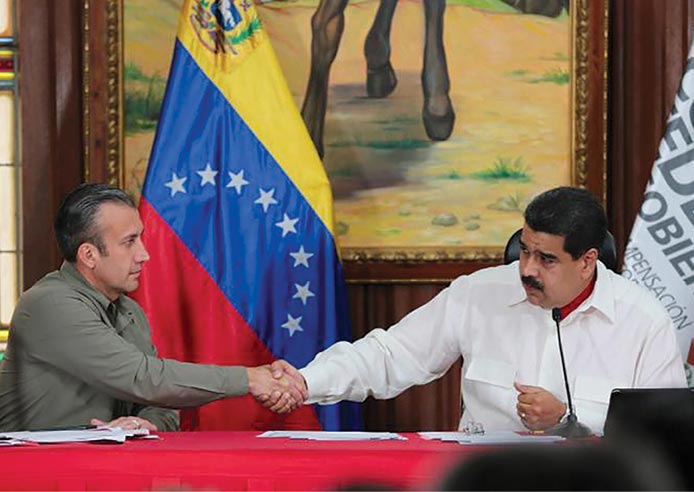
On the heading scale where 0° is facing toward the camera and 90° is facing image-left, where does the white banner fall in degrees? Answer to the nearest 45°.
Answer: approximately 0°

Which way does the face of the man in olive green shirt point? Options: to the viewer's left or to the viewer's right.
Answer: to the viewer's right

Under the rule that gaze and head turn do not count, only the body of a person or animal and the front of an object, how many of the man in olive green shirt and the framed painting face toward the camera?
1

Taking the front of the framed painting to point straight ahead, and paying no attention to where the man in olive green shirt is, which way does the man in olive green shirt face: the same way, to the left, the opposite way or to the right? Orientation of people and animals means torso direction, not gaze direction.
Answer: to the left

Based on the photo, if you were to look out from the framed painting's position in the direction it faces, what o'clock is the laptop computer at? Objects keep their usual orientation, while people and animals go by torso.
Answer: The laptop computer is roughly at 12 o'clock from the framed painting.

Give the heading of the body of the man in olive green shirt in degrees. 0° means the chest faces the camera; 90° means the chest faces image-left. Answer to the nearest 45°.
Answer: approximately 270°

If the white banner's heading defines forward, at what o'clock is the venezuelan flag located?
The venezuelan flag is roughly at 3 o'clock from the white banner.
